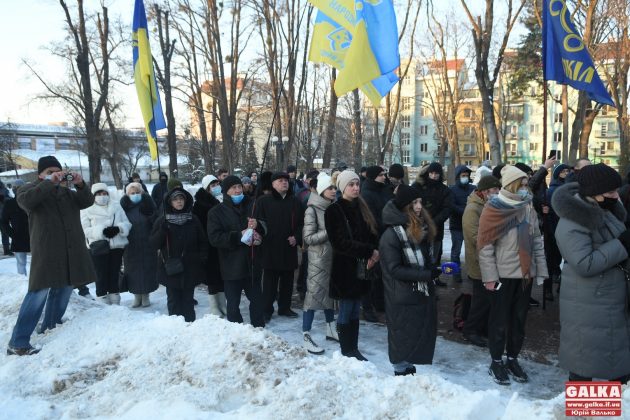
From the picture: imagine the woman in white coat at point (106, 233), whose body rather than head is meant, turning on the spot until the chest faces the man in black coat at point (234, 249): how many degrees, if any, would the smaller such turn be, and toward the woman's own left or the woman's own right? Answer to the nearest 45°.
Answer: approximately 45° to the woman's own left

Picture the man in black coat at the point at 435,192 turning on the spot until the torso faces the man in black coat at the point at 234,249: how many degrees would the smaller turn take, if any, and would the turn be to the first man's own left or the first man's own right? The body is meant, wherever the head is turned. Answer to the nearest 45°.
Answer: approximately 45° to the first man's own right

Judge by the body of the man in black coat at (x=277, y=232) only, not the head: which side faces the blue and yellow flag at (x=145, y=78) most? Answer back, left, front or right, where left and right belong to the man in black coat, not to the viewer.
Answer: back

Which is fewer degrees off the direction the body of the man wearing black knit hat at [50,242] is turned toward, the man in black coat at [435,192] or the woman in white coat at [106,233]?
the man in black coat

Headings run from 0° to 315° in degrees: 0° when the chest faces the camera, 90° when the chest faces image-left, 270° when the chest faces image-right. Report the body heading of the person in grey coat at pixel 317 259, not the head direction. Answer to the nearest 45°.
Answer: approximately 315°

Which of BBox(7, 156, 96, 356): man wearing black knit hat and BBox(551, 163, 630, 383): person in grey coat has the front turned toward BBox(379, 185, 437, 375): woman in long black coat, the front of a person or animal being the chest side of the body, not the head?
the man wearing black knit hat

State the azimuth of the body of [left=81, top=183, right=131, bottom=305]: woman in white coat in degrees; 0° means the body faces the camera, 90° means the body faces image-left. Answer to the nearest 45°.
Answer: approximately 0°
